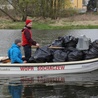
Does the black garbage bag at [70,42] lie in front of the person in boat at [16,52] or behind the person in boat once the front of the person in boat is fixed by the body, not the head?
in front

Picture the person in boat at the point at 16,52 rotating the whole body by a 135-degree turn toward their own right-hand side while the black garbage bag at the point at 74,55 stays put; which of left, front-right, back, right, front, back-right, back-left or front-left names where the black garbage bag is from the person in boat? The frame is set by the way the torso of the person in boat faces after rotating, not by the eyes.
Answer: back-left

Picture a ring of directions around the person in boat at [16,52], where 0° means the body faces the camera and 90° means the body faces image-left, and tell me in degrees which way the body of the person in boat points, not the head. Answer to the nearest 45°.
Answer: approximately 270°

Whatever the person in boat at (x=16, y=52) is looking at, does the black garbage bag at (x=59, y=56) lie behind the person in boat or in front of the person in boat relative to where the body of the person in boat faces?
in front

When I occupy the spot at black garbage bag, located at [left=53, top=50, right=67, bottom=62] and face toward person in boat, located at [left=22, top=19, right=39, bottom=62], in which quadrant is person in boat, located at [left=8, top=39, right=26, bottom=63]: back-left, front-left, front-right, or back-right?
front-left

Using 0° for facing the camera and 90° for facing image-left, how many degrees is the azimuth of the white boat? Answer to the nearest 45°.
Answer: approximately 270°

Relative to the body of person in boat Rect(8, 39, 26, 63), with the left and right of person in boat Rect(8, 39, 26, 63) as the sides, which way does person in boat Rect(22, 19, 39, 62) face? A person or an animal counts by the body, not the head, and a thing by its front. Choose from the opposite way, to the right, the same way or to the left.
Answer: the same way
